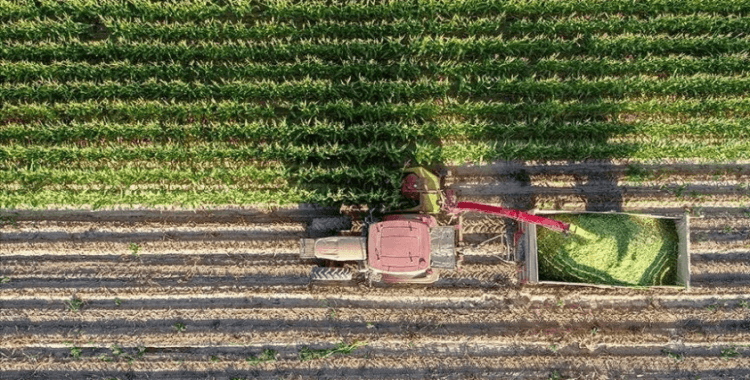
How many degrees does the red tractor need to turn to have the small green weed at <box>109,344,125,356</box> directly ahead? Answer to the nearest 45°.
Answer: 0° — it already faces it

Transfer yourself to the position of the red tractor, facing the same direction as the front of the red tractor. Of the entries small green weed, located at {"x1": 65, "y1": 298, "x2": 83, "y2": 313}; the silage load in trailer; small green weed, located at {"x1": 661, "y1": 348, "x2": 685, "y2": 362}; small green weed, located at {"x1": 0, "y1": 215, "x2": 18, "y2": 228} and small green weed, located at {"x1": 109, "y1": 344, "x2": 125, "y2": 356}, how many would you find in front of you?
3

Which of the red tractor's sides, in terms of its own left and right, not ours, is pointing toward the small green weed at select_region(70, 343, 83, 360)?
front

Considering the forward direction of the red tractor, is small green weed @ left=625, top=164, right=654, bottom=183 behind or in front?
behind

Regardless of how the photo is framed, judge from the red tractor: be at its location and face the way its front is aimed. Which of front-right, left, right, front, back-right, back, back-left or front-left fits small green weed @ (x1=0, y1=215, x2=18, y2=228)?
front

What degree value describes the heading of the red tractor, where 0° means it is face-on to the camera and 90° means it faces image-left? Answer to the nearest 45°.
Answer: approximately 90°

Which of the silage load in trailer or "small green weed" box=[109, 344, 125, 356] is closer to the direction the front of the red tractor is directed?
the small green weed

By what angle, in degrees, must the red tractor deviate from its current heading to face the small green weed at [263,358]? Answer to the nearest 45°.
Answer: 0° — it already faces it

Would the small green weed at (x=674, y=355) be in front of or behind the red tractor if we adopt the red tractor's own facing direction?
behind

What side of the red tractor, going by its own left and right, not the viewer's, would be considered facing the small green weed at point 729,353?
back

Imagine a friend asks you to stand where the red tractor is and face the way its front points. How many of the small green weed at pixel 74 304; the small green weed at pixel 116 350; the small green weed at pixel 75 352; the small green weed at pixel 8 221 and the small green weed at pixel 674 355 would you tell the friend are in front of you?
4

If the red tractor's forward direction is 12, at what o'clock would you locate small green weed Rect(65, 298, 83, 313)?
The small green weed is roughly at 12 o'clock from the red tractor.
